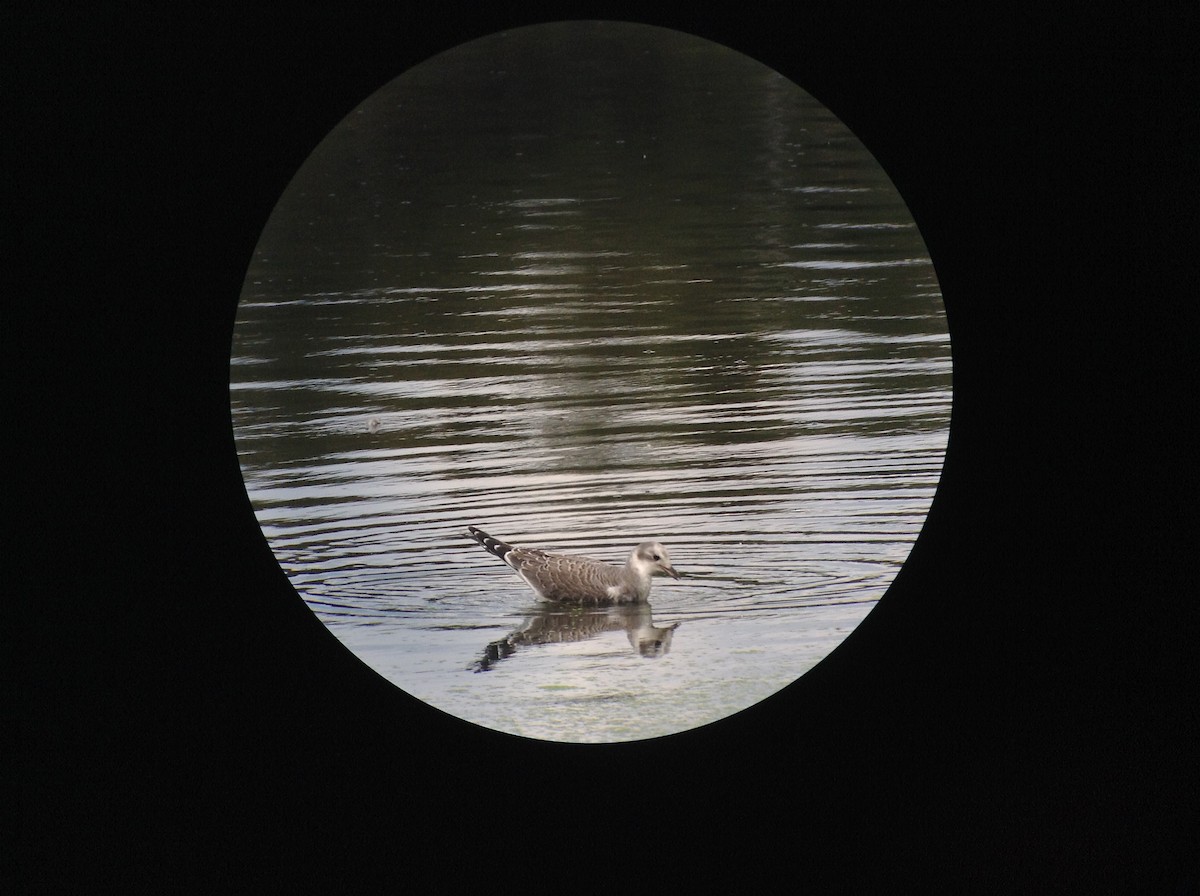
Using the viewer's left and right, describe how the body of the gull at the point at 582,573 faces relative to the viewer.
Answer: facing to the right of the viewer
